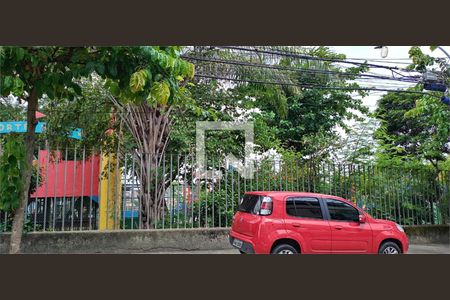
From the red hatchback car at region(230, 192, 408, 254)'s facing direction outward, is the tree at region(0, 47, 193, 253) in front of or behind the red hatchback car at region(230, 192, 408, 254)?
behind

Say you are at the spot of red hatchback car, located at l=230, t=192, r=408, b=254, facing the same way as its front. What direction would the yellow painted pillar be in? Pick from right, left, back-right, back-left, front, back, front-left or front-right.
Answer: back-left

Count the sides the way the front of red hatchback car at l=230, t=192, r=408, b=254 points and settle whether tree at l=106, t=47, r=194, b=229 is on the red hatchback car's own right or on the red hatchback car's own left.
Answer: on the red hatchback car's own left

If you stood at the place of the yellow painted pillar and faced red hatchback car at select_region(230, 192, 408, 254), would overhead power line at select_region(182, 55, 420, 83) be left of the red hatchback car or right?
left

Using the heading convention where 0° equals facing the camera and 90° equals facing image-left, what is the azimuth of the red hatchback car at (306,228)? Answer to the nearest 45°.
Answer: approximately 225°
